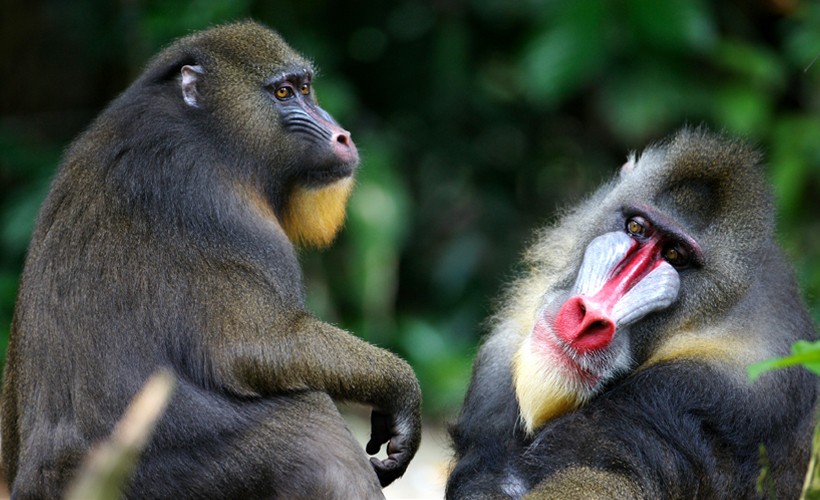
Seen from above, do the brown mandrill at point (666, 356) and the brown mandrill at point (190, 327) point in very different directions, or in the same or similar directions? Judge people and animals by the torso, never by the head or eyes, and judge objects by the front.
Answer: very different directions

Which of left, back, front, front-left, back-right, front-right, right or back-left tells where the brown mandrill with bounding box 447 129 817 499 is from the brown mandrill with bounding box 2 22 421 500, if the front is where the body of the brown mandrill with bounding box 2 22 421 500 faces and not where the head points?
front

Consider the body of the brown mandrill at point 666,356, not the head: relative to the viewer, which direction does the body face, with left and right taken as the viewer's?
facing the viewer and to the left of the viewer

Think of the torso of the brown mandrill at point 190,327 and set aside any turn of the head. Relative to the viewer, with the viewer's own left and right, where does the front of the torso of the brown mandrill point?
facing to the right of the viewer

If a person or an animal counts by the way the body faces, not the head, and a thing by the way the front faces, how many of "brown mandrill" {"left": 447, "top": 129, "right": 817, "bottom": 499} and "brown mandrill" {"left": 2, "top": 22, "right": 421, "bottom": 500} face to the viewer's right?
1

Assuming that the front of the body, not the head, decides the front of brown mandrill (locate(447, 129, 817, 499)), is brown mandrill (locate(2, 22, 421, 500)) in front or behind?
in front

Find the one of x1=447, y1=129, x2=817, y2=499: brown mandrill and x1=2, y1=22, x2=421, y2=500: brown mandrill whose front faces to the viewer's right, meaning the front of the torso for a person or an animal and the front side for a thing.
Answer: x1=2, y1=22, x2=421, y2=500: brown mandrill
